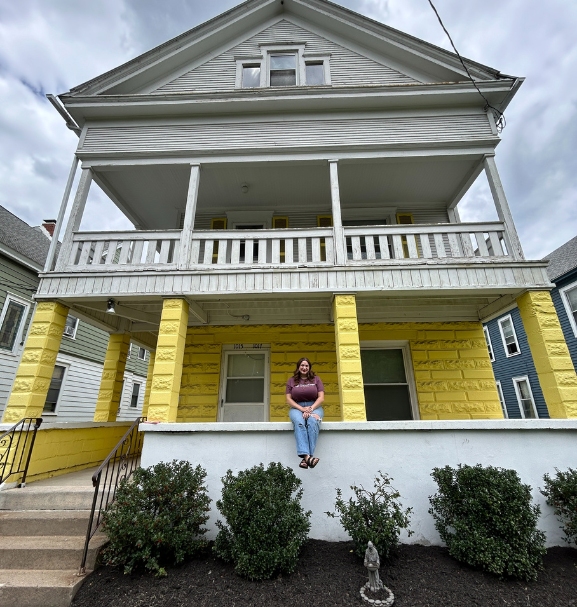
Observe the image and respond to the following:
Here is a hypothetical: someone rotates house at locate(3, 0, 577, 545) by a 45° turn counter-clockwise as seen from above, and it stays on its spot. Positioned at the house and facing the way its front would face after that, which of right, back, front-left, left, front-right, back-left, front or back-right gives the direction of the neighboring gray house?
back

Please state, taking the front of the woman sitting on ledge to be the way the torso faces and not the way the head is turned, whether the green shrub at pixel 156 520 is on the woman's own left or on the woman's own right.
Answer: on the woman's own right

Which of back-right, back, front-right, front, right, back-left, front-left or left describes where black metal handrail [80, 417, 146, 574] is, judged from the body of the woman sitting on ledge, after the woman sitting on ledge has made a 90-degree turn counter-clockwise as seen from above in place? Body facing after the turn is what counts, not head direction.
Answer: back

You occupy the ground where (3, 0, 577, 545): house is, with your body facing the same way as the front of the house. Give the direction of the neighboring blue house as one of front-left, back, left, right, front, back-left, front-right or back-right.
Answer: back-left

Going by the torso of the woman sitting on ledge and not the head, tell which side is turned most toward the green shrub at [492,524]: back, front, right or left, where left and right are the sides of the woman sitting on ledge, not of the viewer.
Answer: left

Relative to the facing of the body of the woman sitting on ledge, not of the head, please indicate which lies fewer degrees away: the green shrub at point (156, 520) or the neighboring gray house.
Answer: the green shrub

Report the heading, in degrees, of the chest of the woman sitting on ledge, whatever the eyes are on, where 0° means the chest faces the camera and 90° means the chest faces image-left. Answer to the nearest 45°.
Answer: approximately 0°

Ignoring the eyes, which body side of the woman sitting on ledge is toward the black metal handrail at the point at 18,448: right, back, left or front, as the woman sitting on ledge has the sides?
right

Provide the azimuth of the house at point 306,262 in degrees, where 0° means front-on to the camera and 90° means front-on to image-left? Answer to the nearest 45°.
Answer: approximately 0°
